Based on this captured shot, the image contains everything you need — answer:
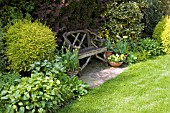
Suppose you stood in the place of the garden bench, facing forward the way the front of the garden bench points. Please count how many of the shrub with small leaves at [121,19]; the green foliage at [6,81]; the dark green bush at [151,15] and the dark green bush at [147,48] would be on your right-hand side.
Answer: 1

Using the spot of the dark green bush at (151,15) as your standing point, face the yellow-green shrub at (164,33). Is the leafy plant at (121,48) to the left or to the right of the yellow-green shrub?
right

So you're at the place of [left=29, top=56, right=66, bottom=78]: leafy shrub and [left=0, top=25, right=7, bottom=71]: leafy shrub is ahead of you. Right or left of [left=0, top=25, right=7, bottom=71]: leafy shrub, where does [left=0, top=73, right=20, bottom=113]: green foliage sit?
left

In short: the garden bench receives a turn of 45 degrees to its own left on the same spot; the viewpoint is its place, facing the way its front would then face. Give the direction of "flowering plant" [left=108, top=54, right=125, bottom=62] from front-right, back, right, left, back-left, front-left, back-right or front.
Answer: front

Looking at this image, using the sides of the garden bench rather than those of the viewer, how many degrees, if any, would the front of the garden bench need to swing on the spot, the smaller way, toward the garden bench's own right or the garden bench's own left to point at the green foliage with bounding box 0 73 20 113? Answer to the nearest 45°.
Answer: approximately 90° to the garden bench's own right

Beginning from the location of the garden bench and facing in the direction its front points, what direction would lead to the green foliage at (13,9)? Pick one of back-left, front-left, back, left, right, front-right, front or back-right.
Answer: right

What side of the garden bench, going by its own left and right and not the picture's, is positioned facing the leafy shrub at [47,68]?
right

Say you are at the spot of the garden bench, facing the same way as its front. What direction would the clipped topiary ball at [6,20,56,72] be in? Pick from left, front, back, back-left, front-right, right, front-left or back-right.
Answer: right

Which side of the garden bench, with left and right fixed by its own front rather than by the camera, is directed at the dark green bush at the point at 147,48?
left

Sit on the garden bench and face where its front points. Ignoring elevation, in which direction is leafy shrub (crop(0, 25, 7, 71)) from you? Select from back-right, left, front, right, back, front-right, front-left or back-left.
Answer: right

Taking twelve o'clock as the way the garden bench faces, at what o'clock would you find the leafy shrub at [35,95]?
The leafy shrub is roughly at 2 o'clock from the garden bench.

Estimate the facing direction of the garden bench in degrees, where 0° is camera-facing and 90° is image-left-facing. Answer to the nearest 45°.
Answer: approximately 315°

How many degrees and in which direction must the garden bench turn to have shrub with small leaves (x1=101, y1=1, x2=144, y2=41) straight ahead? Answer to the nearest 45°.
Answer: approximately 90° to its left
